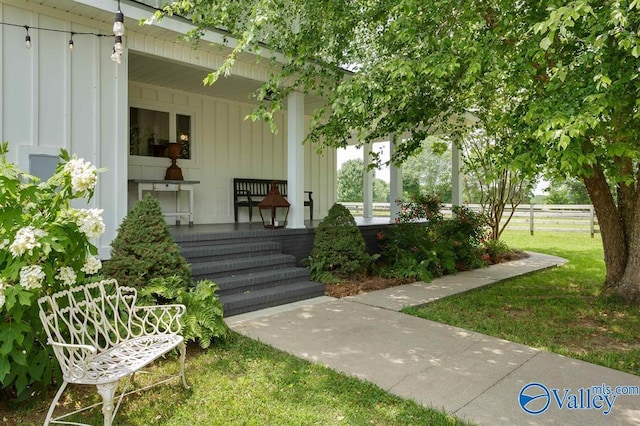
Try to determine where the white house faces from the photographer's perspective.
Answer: facing the viewer and to the right of the viewer

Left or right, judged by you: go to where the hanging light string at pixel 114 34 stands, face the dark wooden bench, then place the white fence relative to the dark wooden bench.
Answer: right

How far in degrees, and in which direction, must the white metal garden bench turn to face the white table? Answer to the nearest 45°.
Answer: approximately 135° to its left

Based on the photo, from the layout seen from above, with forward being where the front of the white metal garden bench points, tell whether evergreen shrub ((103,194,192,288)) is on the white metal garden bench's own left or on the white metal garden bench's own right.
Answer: on the white metal garden bench's own left

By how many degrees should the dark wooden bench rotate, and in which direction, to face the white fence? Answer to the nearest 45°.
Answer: approximately 90° to its left

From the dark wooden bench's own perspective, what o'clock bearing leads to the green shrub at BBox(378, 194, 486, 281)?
The green shrub is roughly at 11 o'clock from the dark wooden bench.

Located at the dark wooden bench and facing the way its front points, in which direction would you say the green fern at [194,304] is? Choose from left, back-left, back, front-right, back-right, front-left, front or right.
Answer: front-right

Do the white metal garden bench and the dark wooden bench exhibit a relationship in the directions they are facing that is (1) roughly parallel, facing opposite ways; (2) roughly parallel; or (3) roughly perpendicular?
roughly parallel

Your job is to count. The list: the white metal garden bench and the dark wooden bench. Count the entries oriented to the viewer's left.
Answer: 0

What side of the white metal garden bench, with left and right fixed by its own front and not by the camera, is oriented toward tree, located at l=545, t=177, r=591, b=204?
left

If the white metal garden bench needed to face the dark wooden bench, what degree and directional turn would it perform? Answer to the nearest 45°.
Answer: approximately 90° to its left

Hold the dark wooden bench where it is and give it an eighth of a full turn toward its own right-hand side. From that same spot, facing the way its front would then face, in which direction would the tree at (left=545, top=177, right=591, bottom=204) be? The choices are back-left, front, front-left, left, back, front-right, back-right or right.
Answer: back-left

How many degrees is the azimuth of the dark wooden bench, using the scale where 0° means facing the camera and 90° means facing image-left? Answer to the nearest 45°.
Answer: approximately 315°

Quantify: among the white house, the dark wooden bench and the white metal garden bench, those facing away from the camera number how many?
0
